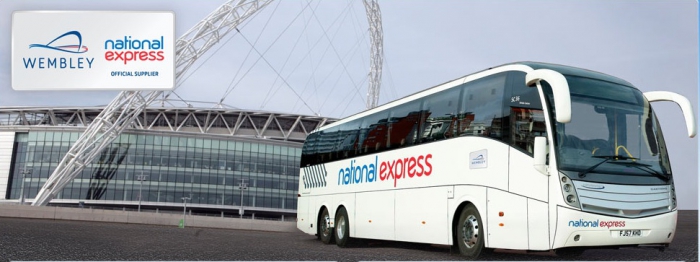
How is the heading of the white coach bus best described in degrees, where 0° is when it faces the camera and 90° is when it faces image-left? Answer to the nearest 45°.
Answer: approximately 315°
